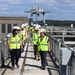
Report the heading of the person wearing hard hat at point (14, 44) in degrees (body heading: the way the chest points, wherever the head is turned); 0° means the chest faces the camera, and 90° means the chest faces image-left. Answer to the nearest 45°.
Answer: approximately 0°
